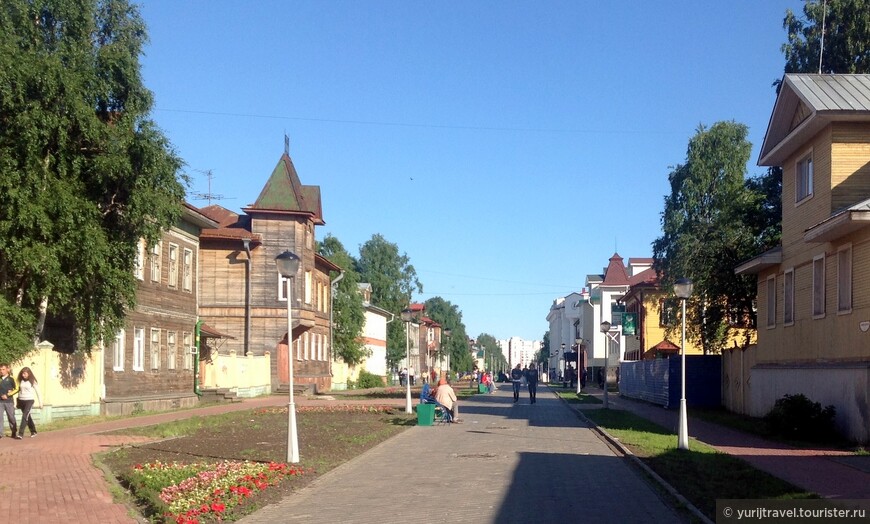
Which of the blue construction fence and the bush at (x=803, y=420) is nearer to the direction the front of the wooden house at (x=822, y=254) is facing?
the bush

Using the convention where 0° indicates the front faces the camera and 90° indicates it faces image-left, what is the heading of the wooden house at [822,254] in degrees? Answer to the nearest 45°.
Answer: approximately 45°

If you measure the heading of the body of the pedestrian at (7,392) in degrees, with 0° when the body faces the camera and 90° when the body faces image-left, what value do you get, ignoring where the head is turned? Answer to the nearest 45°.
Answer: approximately 0°

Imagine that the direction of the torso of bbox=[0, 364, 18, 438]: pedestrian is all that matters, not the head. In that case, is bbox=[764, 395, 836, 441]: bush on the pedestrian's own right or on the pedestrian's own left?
on the pedestrian's own left

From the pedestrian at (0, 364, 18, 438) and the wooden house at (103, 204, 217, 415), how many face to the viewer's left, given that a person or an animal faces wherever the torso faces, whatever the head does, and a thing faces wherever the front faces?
0

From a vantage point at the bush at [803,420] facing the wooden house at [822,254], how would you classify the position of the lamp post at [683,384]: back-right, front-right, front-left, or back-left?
back-left

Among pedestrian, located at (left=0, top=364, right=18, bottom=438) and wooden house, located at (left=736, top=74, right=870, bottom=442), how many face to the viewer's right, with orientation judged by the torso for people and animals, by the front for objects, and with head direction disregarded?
0

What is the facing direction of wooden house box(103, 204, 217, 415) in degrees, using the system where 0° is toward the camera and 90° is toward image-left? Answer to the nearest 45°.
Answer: approximately 315°
